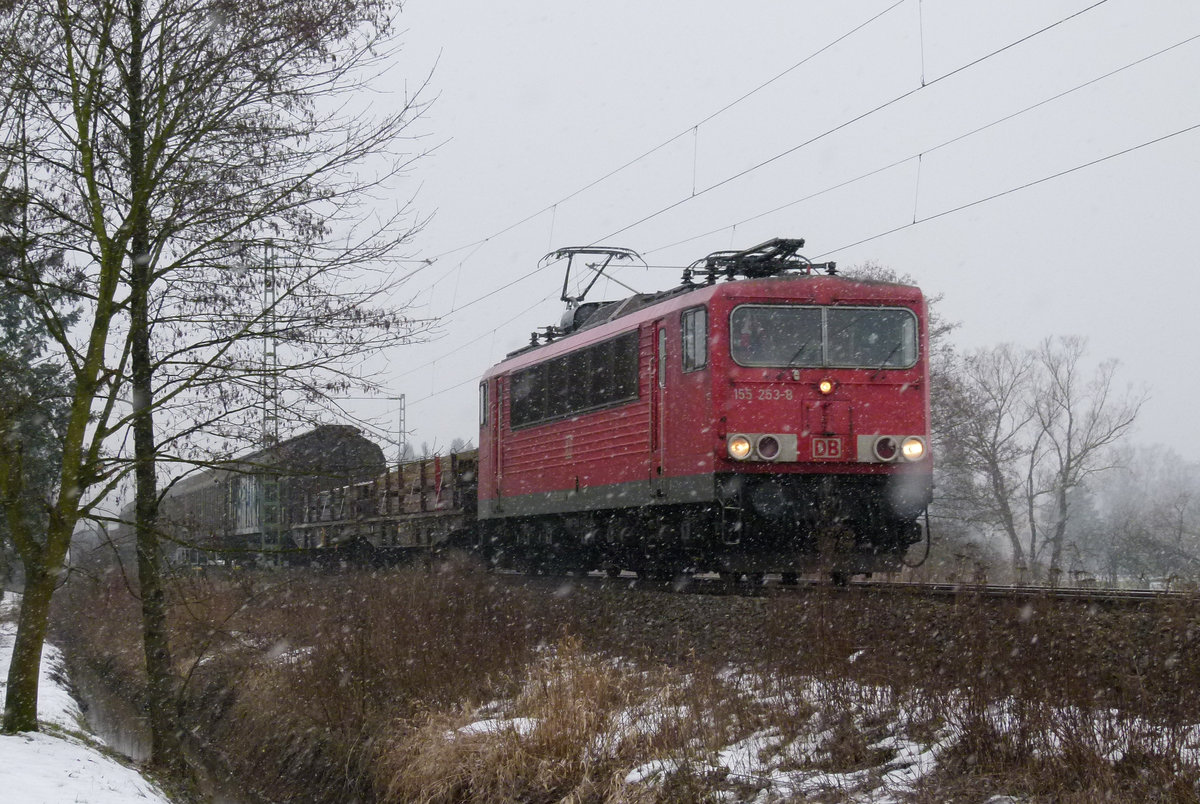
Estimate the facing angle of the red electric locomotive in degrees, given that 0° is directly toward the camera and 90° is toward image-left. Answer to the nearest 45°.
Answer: approximately 315°
